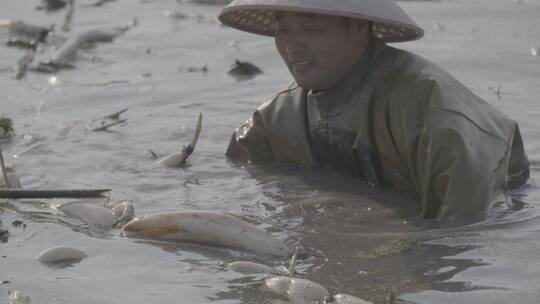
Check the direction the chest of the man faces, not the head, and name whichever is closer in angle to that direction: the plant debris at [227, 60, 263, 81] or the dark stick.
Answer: the dark stick

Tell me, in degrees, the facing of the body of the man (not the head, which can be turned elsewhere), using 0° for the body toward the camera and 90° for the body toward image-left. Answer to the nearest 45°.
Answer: approximately 45°

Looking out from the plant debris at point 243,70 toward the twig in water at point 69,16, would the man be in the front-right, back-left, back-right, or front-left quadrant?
back-left

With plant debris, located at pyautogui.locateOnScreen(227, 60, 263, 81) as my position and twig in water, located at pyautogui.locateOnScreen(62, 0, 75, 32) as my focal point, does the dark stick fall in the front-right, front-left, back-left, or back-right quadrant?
back-left

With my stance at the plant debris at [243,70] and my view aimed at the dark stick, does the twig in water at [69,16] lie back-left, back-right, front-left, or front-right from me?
back-right

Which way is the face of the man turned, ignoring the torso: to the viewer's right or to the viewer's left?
to the viewer's left

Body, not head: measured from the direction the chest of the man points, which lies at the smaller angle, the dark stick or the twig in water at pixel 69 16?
the dark stick

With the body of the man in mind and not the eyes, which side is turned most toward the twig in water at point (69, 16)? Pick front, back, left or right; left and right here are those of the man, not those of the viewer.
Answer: right
